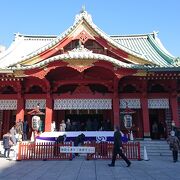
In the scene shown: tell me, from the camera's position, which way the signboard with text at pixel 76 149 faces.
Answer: facing the viewer

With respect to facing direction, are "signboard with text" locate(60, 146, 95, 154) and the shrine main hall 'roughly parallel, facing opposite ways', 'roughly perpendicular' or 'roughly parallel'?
roughly parallel

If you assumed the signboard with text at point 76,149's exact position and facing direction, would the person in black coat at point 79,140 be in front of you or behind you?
behind

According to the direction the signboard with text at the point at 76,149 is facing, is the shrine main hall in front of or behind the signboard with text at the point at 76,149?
behind

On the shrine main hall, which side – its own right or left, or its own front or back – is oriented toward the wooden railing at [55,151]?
front

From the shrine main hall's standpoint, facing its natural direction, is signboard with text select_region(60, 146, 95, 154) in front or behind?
in front

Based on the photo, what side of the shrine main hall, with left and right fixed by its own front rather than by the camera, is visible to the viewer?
front

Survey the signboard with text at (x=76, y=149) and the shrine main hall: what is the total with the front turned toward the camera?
2
